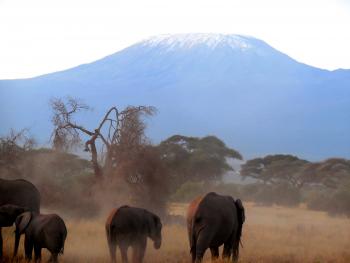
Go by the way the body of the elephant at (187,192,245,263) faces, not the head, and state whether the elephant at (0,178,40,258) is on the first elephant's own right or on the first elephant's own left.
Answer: on the first elephant's own left

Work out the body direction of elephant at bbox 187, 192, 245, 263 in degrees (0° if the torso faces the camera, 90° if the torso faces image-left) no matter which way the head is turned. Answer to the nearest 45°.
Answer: approximately 225°

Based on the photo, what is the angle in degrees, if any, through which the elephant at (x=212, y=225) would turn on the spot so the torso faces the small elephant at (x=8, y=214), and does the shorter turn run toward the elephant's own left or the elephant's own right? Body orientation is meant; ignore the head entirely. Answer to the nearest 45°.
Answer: approximately 135° to the elephant's own left

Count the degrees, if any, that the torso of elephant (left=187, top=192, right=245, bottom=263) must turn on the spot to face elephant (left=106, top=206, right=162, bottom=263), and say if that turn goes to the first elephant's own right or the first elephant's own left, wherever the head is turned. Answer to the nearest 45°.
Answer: approximately 135° to the first elephant's own left

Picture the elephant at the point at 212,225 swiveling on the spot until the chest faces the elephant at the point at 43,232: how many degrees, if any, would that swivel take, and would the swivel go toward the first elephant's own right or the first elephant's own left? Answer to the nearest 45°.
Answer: approximately 135° to the first elephant's own left

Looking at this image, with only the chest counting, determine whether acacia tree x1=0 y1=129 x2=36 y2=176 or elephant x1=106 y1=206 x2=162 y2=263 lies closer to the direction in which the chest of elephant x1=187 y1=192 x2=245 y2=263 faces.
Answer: the acacia tree

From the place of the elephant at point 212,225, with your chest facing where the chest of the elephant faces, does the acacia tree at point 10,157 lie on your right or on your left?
on your left

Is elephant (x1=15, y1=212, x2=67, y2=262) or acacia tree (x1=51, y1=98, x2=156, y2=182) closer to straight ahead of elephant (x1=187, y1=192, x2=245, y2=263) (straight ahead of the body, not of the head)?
the acacia tree
